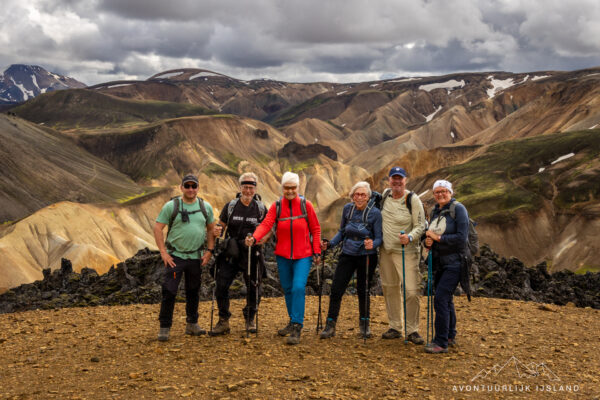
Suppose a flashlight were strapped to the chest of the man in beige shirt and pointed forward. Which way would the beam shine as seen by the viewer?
toward the camera

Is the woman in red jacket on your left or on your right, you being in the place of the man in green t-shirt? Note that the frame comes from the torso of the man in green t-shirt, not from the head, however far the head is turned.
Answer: on your left

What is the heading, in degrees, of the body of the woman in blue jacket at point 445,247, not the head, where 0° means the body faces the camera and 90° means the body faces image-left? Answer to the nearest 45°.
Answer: approximately 45°

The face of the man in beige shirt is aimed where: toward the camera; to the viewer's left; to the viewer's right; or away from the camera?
toward the camera

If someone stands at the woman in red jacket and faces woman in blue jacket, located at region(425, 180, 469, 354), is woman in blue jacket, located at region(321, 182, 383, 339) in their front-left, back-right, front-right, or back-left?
front-left

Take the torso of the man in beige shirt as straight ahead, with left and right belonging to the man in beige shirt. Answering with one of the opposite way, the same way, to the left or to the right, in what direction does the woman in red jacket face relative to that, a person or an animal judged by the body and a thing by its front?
the same way

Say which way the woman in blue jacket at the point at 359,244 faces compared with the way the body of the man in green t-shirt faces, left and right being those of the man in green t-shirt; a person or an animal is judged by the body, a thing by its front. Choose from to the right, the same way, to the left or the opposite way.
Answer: the same way

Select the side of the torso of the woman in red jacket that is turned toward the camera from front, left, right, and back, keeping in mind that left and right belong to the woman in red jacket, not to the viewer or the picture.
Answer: front

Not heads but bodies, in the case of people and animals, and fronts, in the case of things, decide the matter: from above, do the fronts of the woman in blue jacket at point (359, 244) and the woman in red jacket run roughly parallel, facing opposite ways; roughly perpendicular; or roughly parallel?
roughly parallel

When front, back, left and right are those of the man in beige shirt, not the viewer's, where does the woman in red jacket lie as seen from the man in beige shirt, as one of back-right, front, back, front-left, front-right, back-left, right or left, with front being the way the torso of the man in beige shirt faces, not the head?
right

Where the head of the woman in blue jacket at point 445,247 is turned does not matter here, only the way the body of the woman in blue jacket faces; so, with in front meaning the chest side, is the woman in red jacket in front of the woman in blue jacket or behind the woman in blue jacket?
in front

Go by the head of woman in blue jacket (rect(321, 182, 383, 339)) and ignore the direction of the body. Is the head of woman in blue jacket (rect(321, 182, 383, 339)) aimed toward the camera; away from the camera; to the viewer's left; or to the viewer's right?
toward the camera

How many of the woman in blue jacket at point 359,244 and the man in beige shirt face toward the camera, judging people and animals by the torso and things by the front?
2

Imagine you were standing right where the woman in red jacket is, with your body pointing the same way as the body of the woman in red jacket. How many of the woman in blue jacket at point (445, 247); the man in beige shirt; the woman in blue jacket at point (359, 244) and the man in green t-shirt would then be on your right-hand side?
1

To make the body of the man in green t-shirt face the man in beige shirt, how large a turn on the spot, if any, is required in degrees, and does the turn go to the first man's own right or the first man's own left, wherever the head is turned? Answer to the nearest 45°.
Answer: approximately 90° to the first man's own left

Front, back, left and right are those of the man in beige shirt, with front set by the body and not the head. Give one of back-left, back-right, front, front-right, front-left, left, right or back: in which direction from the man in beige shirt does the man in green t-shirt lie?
right

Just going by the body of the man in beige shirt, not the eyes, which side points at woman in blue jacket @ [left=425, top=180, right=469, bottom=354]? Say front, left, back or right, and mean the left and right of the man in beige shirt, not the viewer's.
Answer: left
